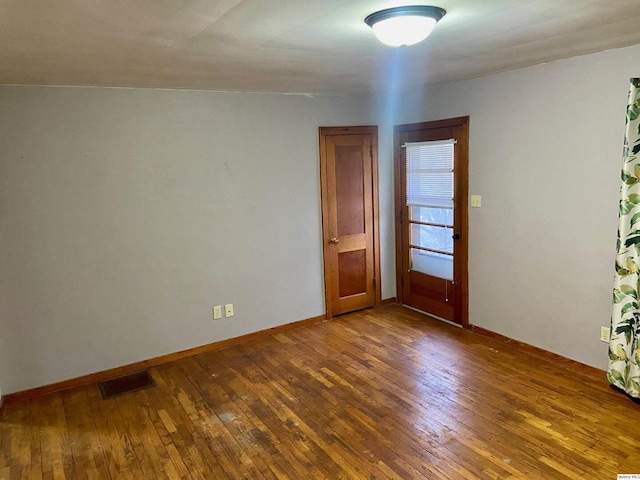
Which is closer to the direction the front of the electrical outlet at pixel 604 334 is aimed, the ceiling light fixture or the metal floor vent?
the ceiling light fixture

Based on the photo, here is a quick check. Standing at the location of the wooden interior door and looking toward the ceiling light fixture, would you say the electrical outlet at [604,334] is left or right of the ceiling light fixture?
left

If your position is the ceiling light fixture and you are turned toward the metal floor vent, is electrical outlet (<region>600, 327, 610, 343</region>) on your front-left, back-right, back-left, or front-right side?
back-right

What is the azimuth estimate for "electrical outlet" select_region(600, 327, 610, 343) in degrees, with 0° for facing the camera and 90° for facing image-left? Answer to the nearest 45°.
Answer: approximately 0°

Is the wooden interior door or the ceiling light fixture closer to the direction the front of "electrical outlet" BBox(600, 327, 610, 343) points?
the ceiling light fixture

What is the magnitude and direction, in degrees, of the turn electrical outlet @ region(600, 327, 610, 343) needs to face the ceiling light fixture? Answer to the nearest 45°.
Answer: approximately 45° to its right

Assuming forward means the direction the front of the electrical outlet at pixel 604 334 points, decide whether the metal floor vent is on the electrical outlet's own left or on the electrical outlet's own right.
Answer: on the electrical outlet's own right

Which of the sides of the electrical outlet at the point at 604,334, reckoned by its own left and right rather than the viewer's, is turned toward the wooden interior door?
right
